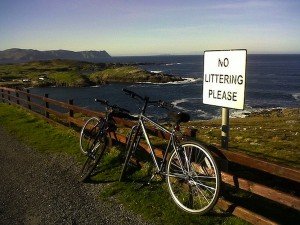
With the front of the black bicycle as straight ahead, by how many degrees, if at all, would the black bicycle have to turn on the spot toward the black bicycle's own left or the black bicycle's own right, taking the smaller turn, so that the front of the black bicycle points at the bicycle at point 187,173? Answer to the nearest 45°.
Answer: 0° — it already faces it

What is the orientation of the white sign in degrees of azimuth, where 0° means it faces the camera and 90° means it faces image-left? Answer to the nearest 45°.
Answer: approximately 45°

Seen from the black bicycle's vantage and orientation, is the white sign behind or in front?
in front

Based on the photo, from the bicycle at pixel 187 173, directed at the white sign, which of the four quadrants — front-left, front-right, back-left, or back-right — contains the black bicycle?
back-left

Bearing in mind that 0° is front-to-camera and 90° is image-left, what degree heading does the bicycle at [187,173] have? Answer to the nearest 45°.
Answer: approximately 135°

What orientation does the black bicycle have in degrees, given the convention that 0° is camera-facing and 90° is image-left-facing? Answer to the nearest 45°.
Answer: approximately 315°

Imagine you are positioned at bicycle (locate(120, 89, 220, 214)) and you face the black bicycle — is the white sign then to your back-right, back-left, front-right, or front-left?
back-right
